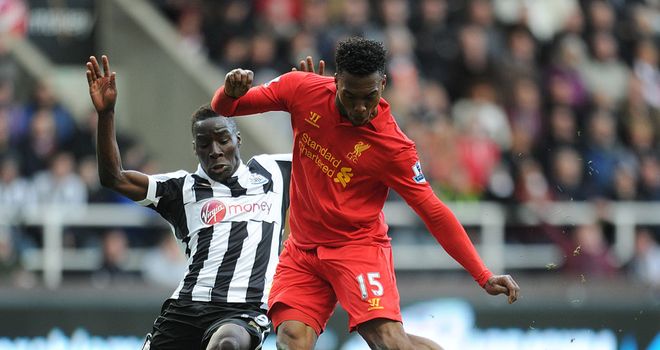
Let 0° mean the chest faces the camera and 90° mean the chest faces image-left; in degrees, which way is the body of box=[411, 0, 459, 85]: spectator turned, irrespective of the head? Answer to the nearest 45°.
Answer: approximately 0°

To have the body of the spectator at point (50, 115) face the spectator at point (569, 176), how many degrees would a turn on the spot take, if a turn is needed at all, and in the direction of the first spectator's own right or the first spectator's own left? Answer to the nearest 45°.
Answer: approximately 90° to the first spectator's own left

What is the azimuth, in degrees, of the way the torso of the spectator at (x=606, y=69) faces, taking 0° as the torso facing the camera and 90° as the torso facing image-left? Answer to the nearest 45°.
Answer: approximately 0°

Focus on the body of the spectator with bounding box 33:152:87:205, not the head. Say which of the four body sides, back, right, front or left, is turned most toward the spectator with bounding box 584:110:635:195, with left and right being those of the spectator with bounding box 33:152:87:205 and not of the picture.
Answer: left

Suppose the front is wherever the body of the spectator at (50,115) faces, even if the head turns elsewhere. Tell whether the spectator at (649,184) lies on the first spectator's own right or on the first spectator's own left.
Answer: on the first spectator's own left
